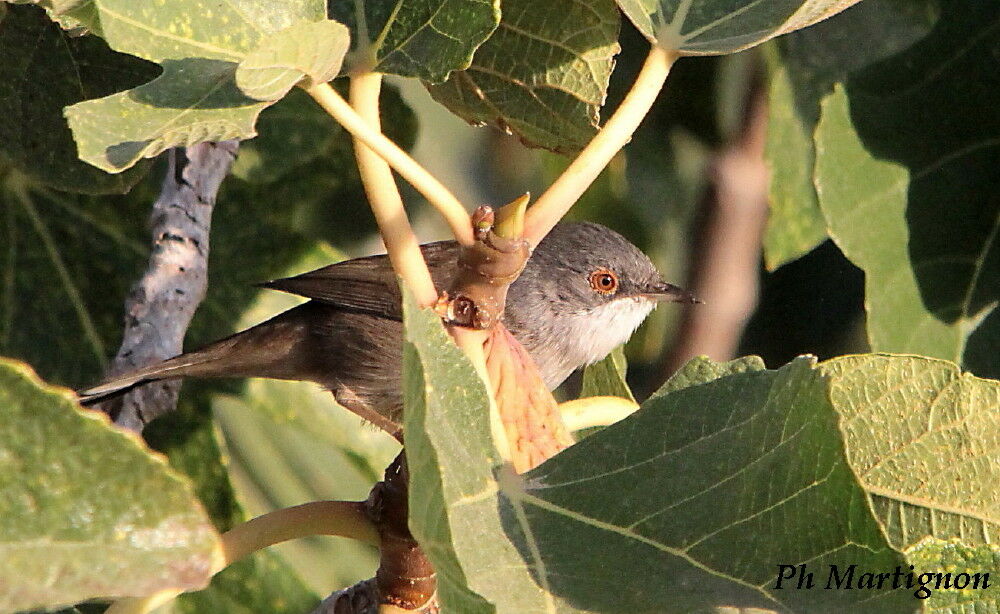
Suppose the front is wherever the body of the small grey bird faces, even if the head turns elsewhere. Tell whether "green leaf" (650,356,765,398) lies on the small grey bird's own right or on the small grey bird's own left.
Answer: on the small grey bird's own right

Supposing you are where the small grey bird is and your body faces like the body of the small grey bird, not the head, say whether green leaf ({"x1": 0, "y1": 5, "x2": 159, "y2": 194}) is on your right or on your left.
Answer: on your left

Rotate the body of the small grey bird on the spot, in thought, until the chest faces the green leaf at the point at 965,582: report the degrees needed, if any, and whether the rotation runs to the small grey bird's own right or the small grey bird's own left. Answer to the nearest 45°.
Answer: approximately 45° to the small grey bird's own right

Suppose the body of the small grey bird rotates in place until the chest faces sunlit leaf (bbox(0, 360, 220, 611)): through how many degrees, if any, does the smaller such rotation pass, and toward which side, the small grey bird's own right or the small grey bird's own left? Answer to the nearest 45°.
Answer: approximately 90° to the small grey bird's own right

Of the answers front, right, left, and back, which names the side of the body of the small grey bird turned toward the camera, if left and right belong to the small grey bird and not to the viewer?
right

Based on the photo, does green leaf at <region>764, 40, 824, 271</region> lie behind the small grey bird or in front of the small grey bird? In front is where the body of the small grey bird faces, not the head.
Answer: in front

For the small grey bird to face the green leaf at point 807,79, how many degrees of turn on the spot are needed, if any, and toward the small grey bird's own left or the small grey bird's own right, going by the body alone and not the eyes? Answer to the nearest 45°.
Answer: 0° — it already faces it

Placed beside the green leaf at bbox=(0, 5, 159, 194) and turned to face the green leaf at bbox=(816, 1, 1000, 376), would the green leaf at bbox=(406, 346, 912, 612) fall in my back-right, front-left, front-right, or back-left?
front-right

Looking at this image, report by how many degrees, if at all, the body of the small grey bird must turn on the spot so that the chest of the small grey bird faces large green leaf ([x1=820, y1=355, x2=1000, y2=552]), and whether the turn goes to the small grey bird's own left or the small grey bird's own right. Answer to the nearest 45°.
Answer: approximately 45° to the small grey bird's own right

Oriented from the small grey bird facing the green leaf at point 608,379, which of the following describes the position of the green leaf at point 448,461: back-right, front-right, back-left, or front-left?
front-right
